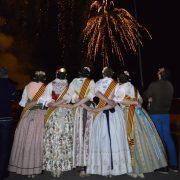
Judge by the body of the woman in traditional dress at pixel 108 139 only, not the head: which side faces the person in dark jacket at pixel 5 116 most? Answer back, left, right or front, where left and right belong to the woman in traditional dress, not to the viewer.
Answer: left

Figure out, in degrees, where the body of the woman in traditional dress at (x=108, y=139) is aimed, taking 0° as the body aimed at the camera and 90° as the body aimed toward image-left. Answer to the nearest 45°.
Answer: approximately 180°

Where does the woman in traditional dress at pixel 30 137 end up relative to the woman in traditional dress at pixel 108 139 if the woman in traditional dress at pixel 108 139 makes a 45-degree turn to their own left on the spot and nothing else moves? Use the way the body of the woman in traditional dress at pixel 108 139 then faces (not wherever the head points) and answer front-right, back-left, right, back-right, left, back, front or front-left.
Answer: front-left

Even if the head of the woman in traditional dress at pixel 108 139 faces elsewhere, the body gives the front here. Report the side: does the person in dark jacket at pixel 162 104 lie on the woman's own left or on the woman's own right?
on the woman's own right
